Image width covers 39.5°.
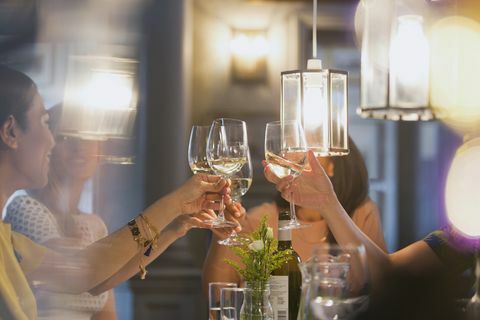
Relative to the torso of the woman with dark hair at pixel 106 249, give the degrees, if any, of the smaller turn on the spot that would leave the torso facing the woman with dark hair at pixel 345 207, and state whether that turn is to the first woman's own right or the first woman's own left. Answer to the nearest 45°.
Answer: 0° — they already face them

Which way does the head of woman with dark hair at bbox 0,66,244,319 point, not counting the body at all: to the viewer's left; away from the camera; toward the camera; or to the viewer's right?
to the viewer's right

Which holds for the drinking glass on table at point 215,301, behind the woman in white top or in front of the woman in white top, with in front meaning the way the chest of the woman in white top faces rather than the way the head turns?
in front

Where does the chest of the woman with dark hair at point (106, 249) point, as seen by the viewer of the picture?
to the viewer's right

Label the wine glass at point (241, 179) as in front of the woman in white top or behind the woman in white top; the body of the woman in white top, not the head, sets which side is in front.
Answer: in front

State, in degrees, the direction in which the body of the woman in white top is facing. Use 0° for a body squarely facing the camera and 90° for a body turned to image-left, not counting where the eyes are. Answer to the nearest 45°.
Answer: approximately 315°
